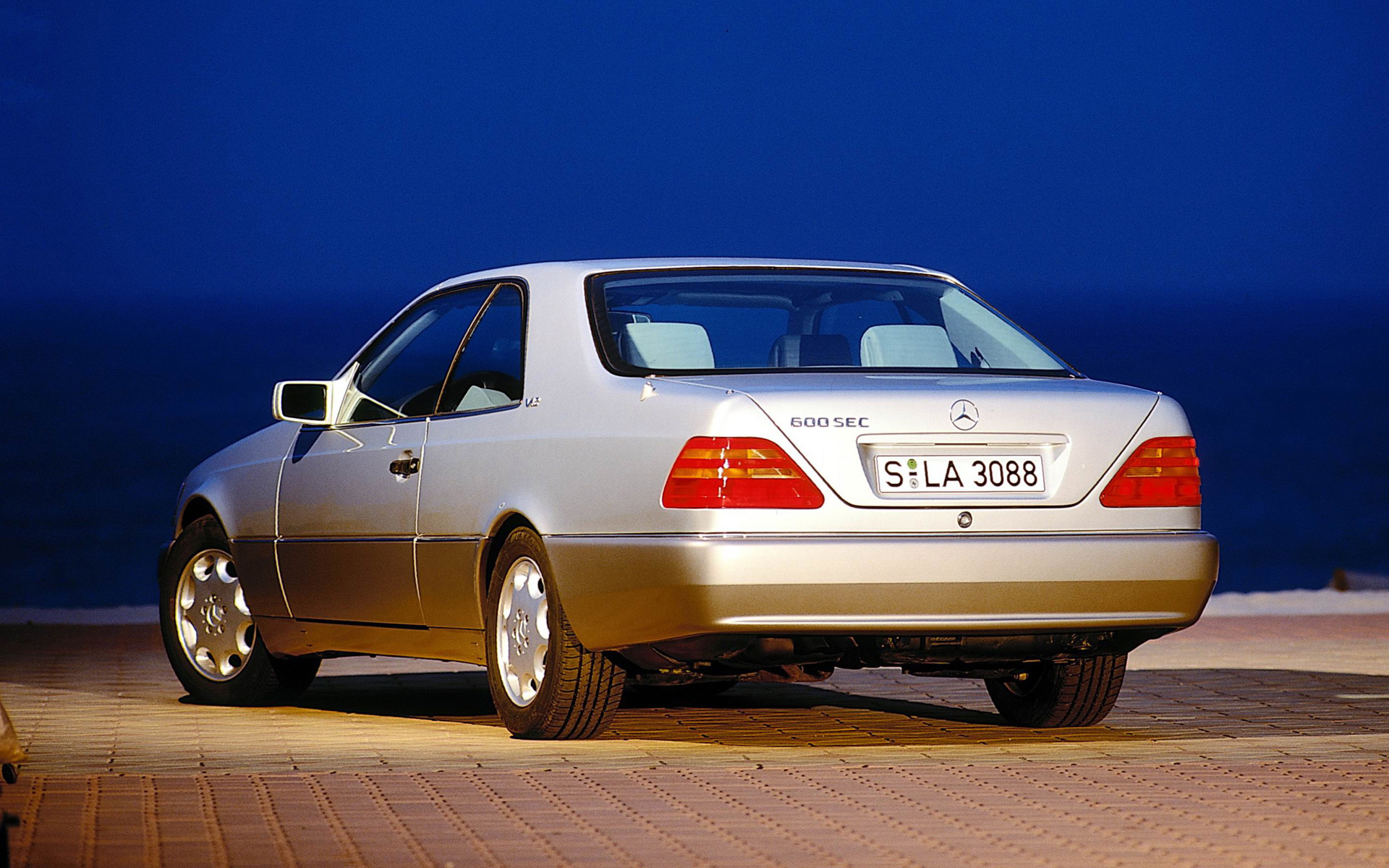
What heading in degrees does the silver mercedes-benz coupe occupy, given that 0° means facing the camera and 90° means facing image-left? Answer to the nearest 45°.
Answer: approximately 135°
